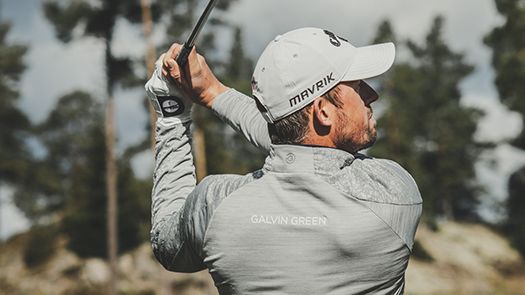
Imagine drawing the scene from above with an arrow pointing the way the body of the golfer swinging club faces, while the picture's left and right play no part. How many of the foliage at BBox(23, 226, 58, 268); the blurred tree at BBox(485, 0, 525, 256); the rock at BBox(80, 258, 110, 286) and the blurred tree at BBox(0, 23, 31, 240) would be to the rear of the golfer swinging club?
0

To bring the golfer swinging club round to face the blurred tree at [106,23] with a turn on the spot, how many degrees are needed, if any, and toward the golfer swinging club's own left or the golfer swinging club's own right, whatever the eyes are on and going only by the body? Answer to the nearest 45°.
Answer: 0° — they already face it

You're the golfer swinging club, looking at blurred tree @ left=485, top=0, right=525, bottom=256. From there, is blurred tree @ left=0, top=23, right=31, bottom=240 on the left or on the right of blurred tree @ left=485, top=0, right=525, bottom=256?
left

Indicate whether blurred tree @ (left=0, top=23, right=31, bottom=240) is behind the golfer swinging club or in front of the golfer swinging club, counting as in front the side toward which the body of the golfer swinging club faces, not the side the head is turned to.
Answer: in front

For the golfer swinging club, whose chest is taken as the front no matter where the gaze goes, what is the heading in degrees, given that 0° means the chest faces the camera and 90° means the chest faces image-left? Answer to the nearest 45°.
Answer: approximately 180°

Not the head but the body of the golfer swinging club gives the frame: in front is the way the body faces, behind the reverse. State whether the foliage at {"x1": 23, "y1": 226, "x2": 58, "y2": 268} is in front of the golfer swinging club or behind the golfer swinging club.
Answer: in front
